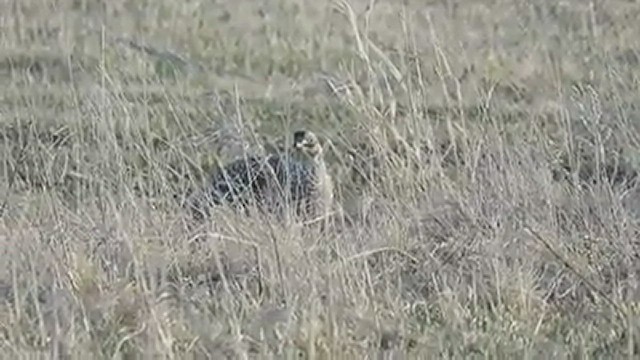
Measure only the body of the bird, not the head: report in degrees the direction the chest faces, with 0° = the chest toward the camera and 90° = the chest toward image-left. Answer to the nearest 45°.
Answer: approximately 270°
